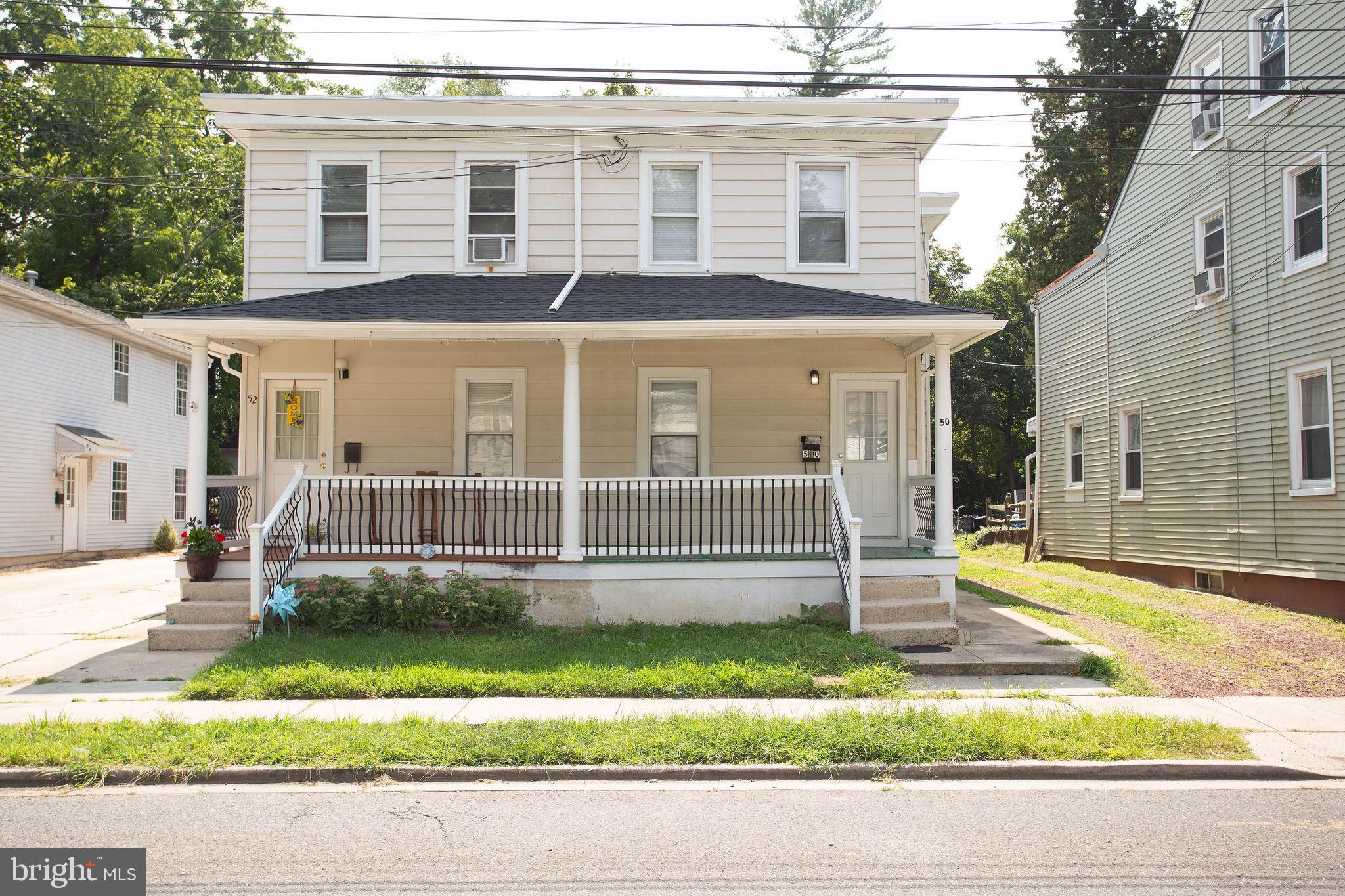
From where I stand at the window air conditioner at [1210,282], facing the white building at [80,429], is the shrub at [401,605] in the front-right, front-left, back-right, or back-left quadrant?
front-left

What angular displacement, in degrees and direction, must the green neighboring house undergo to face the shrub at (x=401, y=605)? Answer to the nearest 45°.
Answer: approximately 90° to its right

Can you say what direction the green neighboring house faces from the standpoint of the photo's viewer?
facing the viewer and to the right of the viewer

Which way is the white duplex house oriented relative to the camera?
toward the camera

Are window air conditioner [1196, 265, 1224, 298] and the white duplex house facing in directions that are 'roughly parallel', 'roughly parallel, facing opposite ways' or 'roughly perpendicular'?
roughly perpendicular

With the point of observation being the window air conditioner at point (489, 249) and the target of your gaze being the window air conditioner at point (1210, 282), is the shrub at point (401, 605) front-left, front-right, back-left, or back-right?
back-right
